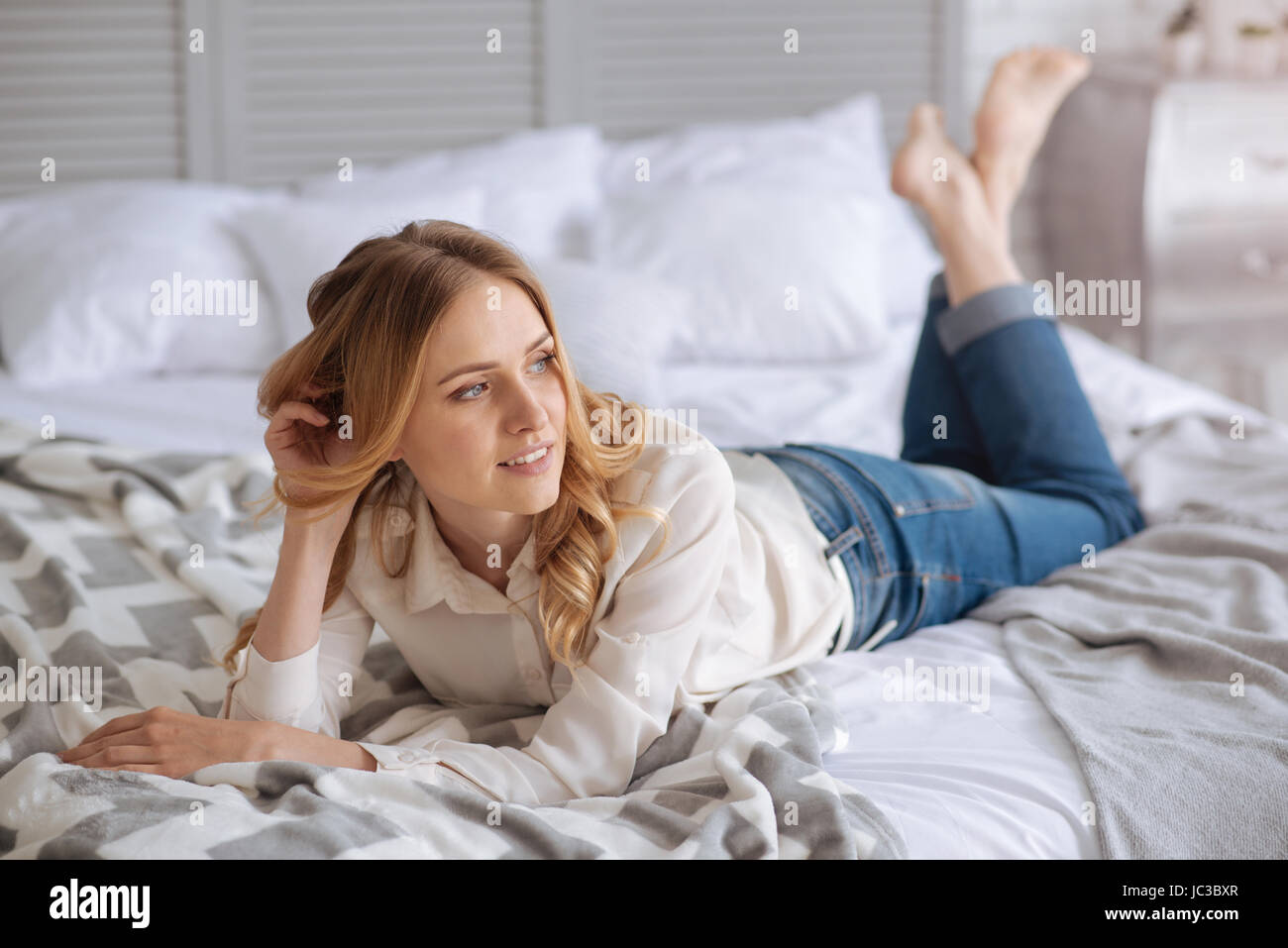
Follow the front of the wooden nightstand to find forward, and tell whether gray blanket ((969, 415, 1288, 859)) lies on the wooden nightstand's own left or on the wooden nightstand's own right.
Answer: on the wooden nightstand's own right

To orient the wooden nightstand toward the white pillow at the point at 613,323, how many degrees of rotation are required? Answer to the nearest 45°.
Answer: approximately 90° to its right

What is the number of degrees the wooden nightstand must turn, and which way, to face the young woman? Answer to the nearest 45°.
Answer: approximately 45° to its right

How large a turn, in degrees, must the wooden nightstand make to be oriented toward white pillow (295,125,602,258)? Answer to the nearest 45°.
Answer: approximately 90° to its right

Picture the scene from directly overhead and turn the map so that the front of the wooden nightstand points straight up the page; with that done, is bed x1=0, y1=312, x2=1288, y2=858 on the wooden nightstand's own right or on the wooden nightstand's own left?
on the wooden nightstand's own right

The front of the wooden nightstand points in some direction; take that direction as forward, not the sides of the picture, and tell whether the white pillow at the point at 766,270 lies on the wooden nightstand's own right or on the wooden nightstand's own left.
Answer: on the wooden nightstand's own right

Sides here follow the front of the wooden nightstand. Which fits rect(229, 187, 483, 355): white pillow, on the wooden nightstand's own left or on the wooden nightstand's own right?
on the wooden nightstand's own right

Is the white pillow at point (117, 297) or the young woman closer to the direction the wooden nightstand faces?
the young woman

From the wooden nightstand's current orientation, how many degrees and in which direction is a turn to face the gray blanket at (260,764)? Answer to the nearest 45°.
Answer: approximately 45° to its right

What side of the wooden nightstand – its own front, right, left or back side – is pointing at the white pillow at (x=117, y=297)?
right

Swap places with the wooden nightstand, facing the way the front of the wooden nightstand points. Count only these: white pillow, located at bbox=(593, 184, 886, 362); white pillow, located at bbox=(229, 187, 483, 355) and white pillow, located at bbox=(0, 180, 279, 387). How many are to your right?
3

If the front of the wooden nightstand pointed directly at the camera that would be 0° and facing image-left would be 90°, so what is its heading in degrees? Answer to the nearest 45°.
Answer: approximately 315°
